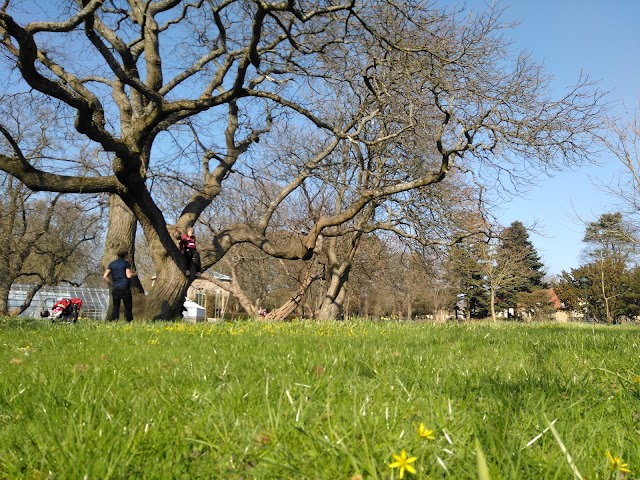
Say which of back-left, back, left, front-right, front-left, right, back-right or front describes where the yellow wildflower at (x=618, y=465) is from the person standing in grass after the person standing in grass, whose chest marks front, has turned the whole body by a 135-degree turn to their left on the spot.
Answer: front-left

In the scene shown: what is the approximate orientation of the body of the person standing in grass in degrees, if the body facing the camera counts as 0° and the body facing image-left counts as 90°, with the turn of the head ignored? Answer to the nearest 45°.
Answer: approximately 180°
